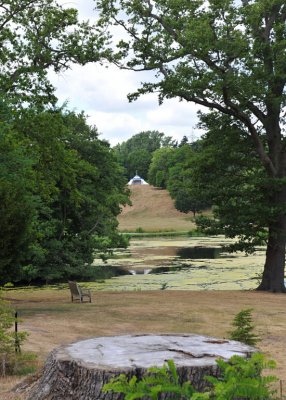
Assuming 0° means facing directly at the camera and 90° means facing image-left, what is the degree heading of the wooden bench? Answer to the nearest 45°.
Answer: approximately 225°

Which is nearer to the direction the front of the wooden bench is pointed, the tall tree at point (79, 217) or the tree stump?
the tall tree

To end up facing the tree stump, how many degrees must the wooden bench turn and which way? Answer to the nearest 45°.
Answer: approximately 135° to its right

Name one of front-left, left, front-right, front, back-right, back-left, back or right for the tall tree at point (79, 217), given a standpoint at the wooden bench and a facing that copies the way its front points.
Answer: front-left

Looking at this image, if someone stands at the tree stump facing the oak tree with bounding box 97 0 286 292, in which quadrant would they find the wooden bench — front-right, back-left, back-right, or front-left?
front-left
